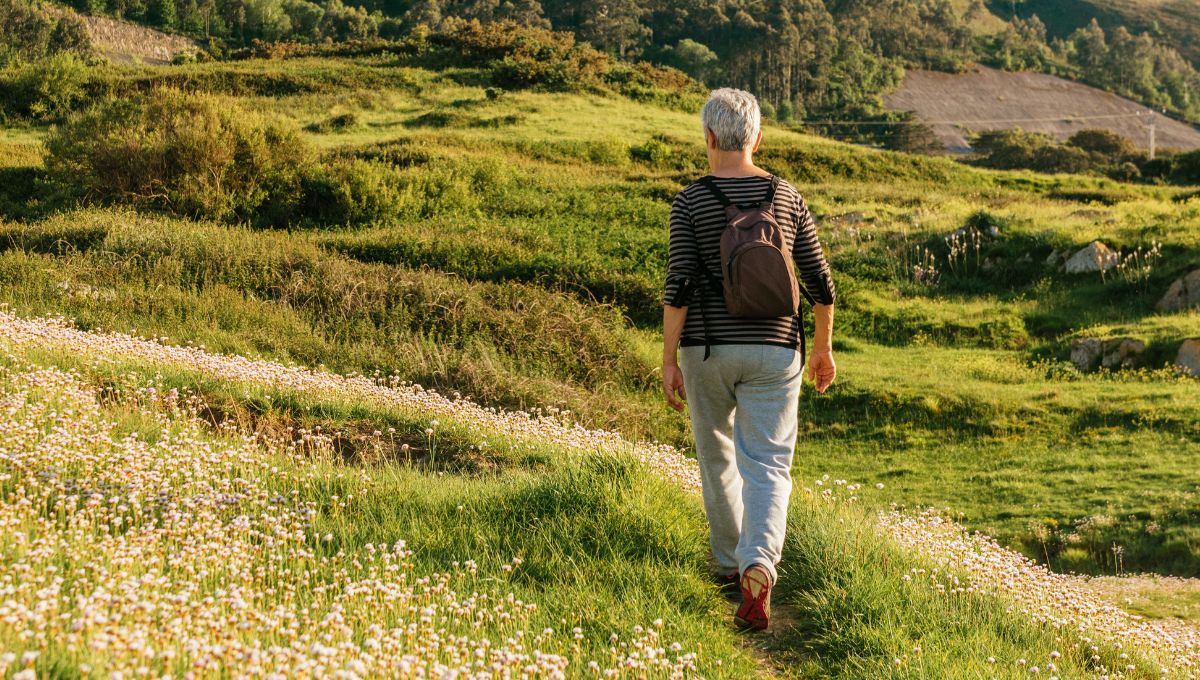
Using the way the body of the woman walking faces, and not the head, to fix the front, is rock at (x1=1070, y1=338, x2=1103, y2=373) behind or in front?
in front

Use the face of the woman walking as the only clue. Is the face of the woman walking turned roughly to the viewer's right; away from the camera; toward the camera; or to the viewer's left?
away from the camera

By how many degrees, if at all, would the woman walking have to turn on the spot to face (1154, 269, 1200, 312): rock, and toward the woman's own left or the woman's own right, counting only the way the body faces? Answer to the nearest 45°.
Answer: approximately 45° to the woman's own right

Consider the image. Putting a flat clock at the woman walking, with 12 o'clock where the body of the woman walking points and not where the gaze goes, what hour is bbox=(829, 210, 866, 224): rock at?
The rock is roughly at 12 o'clock from the woman walking.

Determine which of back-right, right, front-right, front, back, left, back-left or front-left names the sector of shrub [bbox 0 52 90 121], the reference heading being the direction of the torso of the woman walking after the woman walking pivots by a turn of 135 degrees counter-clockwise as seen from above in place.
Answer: right

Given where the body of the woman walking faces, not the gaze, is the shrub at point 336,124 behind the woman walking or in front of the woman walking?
in front

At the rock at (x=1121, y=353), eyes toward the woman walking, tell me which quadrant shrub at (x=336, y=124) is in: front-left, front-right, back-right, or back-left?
back-right

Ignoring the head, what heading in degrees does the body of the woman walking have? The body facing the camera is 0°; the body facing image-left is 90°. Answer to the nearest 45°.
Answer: approximately 180°

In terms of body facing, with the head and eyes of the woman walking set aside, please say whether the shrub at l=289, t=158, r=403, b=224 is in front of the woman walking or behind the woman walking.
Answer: in front
